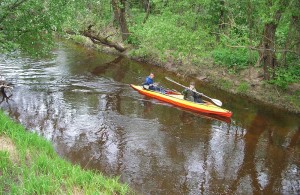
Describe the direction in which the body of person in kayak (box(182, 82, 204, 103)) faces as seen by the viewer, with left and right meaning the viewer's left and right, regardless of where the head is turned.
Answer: facing the viewer and to the right of the viewer

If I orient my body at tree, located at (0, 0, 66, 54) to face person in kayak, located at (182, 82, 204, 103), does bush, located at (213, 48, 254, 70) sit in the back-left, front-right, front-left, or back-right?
front-left

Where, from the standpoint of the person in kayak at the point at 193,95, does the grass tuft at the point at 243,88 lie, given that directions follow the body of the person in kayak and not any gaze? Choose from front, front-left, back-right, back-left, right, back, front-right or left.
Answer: left

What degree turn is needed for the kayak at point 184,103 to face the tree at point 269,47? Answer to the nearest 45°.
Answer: approximately 90° to its left

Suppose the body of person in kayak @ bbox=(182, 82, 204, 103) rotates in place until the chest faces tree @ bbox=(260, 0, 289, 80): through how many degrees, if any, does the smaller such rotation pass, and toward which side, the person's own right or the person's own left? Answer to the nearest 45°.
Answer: approximately 90° to the person's own left

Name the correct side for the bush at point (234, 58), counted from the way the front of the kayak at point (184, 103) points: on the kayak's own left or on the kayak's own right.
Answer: on the kayak's own left

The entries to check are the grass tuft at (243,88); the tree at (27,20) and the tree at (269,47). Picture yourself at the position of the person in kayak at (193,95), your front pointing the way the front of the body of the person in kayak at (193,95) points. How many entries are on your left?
2
